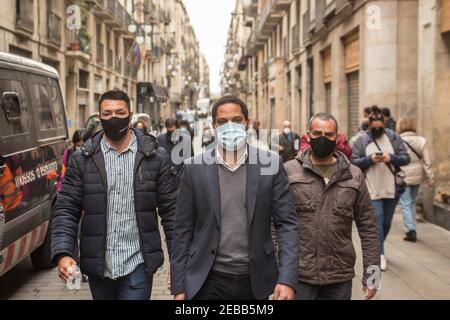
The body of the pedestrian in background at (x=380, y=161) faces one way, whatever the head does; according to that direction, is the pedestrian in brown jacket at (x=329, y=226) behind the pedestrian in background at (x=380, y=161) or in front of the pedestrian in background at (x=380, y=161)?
in front

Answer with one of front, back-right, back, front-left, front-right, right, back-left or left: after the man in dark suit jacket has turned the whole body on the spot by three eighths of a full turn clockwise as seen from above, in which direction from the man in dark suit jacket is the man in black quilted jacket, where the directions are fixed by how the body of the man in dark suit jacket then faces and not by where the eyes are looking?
front

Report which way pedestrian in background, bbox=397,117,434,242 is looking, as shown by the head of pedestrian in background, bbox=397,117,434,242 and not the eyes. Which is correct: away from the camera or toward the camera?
away from the camera

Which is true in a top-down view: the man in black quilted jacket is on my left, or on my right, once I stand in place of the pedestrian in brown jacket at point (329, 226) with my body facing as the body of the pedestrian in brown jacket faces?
on my right

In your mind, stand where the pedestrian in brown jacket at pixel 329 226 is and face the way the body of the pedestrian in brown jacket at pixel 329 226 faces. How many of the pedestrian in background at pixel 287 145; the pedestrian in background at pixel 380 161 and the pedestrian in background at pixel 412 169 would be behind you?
3

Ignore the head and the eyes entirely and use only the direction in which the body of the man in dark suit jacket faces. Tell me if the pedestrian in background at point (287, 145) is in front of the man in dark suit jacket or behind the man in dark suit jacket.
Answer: behind

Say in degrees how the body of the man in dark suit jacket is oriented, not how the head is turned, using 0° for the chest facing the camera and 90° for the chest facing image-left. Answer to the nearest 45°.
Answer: approximately 0°

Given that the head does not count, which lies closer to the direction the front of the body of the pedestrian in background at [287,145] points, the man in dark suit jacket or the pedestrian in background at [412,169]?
the man in dark suit jacket

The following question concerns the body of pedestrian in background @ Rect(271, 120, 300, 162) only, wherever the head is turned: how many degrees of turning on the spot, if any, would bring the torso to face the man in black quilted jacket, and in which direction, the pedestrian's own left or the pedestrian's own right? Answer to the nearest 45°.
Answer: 0° — they already face them

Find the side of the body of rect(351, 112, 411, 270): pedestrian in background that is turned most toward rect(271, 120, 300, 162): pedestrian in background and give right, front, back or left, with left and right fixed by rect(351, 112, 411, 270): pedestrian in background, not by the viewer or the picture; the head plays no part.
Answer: back

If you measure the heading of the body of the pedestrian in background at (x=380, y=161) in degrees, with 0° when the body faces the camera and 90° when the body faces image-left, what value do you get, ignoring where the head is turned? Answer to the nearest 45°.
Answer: approximately 0°

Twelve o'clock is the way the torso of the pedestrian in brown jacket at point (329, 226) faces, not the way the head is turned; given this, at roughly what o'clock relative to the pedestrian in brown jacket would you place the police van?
The police van is roughly at 4 o'clock from the pedestrian in brown jacket.
